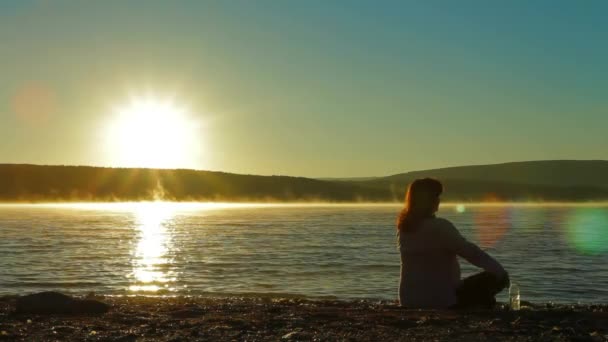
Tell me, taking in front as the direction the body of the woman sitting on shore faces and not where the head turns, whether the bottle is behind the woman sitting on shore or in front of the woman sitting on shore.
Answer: in front

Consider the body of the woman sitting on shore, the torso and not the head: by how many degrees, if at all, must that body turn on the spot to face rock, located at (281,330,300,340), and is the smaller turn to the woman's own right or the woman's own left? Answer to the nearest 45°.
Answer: approximately 135° to the woman's own left

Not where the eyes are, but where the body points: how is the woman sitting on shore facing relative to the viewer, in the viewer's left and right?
facing away from the viewer and to the right of the viewer

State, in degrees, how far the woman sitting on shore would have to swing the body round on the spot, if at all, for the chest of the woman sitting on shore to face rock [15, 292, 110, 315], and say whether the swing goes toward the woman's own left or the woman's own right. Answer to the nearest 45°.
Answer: approximately 135° to the woman's own left

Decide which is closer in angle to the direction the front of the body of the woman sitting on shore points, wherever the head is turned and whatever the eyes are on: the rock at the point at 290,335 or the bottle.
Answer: the bottle

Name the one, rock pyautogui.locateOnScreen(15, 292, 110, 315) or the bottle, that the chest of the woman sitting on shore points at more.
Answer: the bottle
